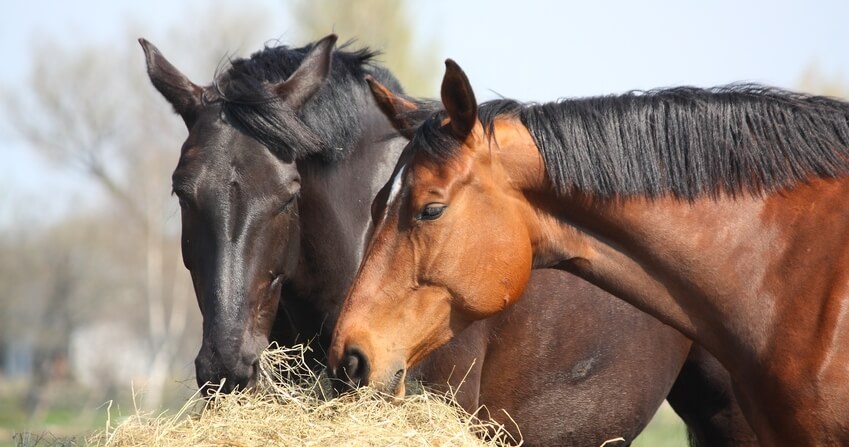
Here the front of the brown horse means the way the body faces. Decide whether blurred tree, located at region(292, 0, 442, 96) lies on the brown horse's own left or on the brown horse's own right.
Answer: on the brown horse's own right

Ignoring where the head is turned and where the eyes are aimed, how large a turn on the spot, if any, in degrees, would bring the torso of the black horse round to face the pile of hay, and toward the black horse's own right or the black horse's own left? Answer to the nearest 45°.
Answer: approximately 45° to the black horse's own left

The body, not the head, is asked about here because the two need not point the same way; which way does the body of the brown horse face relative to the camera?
to the viewer's left

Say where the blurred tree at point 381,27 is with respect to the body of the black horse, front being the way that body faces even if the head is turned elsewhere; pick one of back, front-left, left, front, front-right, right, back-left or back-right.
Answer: back-right

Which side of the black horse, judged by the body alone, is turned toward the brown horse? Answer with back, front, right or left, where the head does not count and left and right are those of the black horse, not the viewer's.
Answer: left

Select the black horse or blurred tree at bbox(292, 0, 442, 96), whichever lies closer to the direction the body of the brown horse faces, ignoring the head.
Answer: the black horse

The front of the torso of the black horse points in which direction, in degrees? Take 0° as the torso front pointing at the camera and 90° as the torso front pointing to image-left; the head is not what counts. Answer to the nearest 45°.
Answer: approximately 45°

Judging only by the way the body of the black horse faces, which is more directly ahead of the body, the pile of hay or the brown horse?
the pile of hay
